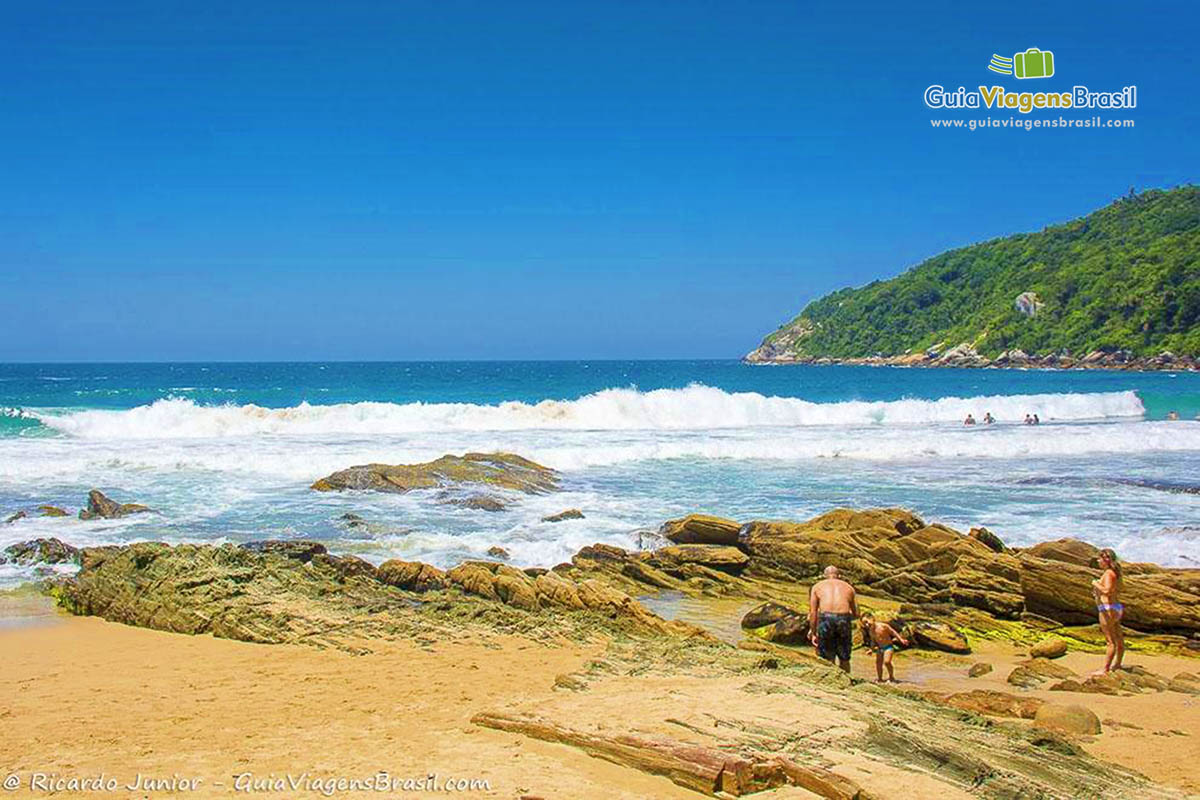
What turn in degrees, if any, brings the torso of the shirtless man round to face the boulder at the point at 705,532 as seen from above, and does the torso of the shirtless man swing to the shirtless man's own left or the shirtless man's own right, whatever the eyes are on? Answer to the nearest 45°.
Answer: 0° — they already face it

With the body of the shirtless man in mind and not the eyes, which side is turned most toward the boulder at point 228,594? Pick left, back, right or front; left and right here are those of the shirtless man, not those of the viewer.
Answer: left

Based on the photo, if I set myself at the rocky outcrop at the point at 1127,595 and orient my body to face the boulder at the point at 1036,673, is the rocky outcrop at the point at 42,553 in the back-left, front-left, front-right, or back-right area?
front-right

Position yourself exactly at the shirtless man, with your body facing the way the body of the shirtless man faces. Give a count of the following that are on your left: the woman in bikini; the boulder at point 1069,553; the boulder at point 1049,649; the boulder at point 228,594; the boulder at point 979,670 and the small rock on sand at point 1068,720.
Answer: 1

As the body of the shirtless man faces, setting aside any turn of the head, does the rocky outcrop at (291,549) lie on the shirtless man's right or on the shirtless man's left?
on the shirtless man's left

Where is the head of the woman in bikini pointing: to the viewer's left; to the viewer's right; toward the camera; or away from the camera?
to the viewer's left

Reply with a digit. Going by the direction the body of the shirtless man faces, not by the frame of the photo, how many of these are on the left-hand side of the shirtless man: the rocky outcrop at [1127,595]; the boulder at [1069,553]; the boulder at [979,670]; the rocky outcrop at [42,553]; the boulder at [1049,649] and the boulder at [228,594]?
2

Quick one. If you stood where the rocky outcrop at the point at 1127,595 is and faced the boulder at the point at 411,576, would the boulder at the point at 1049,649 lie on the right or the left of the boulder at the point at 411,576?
left

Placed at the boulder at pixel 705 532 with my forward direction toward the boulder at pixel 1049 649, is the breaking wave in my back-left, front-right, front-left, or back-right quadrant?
back-left

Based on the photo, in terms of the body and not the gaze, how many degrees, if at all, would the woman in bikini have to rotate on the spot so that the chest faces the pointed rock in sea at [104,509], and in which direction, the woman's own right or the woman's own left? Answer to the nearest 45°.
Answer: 0° — they already face it

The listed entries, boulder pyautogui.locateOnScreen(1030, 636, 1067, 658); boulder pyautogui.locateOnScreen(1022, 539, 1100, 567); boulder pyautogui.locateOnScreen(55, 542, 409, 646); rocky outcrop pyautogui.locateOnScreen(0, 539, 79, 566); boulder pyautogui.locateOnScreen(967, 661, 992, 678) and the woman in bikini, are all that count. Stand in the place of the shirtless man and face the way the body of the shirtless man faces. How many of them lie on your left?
2

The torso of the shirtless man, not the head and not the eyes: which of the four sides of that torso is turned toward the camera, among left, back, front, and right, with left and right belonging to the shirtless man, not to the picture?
back

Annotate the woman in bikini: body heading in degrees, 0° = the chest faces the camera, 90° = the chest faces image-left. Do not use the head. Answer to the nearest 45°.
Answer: approximately 90°

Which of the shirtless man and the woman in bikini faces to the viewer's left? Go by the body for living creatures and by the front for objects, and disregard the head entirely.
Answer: the woman in bikini

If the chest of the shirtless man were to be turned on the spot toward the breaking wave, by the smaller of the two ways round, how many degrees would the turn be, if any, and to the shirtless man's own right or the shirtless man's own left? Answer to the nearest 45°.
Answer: approximately 45° to the shirtless man's own left

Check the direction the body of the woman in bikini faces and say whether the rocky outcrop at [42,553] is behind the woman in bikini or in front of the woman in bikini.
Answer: in front

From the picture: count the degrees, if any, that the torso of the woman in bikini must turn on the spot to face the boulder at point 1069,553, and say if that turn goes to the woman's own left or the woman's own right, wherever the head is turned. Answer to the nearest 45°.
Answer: approximately 90° to the woman's own right

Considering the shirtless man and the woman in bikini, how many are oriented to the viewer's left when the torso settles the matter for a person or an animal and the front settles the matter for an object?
1

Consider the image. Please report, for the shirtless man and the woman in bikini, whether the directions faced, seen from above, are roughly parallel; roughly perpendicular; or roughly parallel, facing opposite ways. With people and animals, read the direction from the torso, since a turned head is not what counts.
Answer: roughly perpendicular
